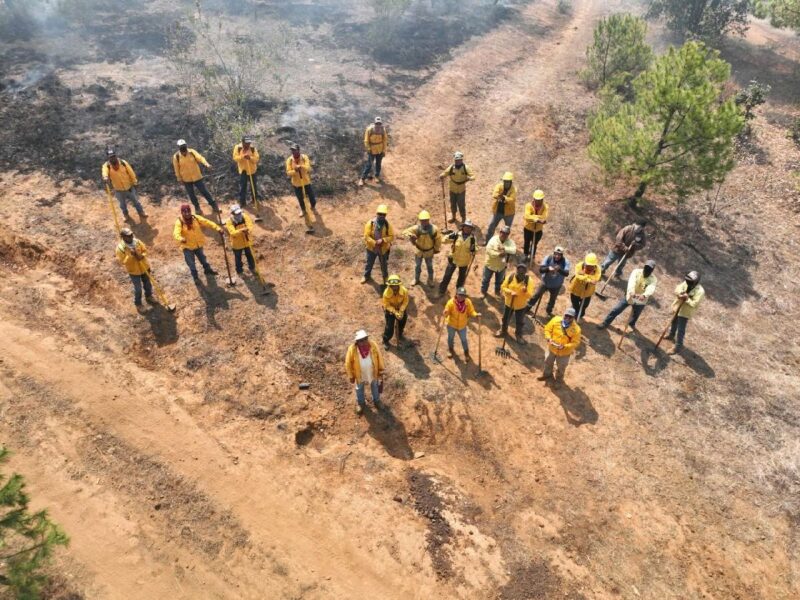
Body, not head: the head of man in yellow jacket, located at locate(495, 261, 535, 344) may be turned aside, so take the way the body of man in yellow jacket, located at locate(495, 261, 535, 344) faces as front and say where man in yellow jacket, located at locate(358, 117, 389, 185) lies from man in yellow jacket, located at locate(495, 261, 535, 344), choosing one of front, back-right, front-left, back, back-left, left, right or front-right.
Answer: back-right

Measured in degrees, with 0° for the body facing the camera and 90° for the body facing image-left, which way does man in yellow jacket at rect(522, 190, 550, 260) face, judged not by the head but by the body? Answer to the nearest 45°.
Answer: approximately 0°

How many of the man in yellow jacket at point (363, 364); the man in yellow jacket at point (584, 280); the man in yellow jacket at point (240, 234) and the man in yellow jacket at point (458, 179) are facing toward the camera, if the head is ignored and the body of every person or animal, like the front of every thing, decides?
4

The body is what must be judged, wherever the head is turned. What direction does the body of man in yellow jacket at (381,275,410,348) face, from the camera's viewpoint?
toward the camera

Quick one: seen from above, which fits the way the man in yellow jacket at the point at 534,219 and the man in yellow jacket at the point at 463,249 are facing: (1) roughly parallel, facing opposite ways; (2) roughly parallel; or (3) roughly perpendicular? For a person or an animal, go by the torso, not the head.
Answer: roughly parallel

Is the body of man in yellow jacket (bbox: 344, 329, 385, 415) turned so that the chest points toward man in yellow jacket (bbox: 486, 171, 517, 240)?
no

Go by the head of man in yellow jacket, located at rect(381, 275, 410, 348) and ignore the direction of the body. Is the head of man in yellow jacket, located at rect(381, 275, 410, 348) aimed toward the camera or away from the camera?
toward the camera

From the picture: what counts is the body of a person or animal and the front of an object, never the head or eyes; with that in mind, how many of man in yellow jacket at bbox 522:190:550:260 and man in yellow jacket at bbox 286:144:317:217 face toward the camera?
2

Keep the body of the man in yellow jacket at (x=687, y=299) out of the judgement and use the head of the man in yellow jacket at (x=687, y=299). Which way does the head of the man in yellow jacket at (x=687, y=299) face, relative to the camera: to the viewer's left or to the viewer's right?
to the viewer's left

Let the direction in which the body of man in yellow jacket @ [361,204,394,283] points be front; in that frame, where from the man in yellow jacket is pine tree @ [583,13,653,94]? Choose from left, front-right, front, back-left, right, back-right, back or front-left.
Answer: back-left

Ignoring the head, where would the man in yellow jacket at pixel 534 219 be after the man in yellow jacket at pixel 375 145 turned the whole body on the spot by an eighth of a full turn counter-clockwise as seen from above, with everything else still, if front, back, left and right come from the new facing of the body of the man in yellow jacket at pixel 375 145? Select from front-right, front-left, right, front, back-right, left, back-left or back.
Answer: front

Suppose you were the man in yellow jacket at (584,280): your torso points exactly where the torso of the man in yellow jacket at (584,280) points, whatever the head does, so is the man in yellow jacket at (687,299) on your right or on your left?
on your left

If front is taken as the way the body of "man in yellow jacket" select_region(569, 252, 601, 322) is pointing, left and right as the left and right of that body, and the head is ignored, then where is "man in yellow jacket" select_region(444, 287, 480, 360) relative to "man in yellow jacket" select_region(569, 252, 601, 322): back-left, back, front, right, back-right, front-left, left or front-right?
front-right

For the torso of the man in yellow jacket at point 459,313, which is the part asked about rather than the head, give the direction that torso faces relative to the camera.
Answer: toward the camera

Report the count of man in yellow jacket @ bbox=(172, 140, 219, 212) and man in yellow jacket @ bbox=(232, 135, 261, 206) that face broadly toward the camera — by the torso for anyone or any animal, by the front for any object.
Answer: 2

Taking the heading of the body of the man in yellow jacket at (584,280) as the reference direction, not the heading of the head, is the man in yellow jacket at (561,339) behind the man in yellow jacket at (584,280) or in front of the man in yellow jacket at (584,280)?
in front

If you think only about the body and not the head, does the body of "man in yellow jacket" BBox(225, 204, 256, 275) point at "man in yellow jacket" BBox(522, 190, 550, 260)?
no

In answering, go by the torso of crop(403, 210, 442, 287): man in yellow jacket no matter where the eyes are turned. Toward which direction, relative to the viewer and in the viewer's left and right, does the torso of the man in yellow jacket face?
facing the viewer

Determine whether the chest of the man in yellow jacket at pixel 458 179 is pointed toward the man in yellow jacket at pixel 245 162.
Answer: no

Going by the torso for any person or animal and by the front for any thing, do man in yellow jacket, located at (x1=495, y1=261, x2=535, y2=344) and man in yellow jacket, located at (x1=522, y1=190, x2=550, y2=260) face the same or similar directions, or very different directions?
same or similar directions
